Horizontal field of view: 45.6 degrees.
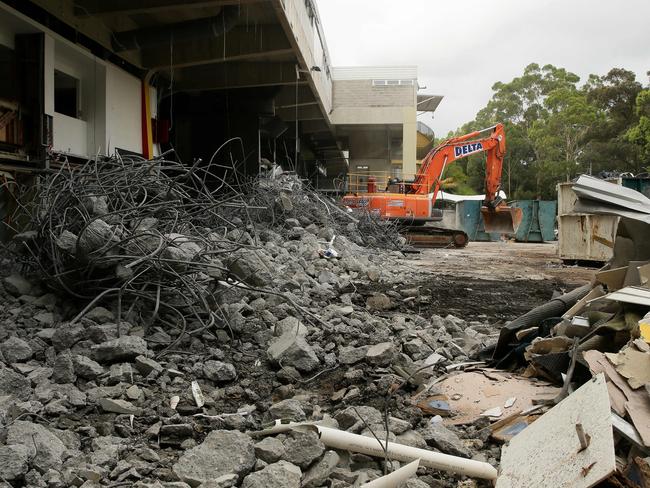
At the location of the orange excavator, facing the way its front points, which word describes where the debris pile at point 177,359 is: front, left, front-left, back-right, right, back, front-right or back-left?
right

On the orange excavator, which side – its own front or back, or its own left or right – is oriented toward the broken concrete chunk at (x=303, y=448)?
right

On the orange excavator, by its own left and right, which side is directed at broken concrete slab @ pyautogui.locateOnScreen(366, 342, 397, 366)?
right

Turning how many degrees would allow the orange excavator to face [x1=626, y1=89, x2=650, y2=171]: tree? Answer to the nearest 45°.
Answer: approximately 45° to its left

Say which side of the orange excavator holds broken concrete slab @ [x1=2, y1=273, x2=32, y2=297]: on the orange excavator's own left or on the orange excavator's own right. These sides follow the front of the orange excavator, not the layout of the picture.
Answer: on the orange excavator's own right

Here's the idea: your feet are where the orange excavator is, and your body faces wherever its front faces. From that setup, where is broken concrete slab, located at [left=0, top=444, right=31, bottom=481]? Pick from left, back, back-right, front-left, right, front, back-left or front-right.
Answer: right

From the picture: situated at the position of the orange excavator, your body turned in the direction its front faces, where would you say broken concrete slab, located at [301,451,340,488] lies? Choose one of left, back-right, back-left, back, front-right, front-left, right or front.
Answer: right

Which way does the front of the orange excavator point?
to the viewer's right

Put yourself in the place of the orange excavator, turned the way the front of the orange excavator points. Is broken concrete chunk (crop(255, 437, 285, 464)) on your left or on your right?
on your right

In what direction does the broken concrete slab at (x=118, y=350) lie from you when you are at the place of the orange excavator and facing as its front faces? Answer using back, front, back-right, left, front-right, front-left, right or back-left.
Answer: right

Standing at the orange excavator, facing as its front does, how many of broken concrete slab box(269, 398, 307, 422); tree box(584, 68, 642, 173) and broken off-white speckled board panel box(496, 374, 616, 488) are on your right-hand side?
2

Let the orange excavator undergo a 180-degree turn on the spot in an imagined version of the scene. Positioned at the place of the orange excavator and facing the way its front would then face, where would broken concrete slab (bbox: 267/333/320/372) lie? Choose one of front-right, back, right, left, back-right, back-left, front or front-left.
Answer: left

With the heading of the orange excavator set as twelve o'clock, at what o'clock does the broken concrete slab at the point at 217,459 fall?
The broken concrete slab is roughly at 3 o'clock from the orange excavator.

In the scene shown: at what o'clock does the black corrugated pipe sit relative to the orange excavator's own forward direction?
The black corrugated pipe is roughly at 3 o'clock from the orange excavator.

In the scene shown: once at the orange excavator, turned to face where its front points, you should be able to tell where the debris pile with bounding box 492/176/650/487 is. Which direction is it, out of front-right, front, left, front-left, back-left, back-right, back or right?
right

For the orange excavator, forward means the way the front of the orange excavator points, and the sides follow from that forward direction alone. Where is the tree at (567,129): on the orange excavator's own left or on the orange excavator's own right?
on the orange excavator's own left

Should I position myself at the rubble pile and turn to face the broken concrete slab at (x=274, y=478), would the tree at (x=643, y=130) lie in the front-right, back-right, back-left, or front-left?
back-left

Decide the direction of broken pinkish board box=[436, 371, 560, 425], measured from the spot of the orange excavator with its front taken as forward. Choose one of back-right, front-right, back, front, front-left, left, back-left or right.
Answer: right

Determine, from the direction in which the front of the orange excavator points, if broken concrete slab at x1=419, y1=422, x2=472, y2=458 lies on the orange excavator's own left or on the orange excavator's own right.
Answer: on the orange excavator's own right
